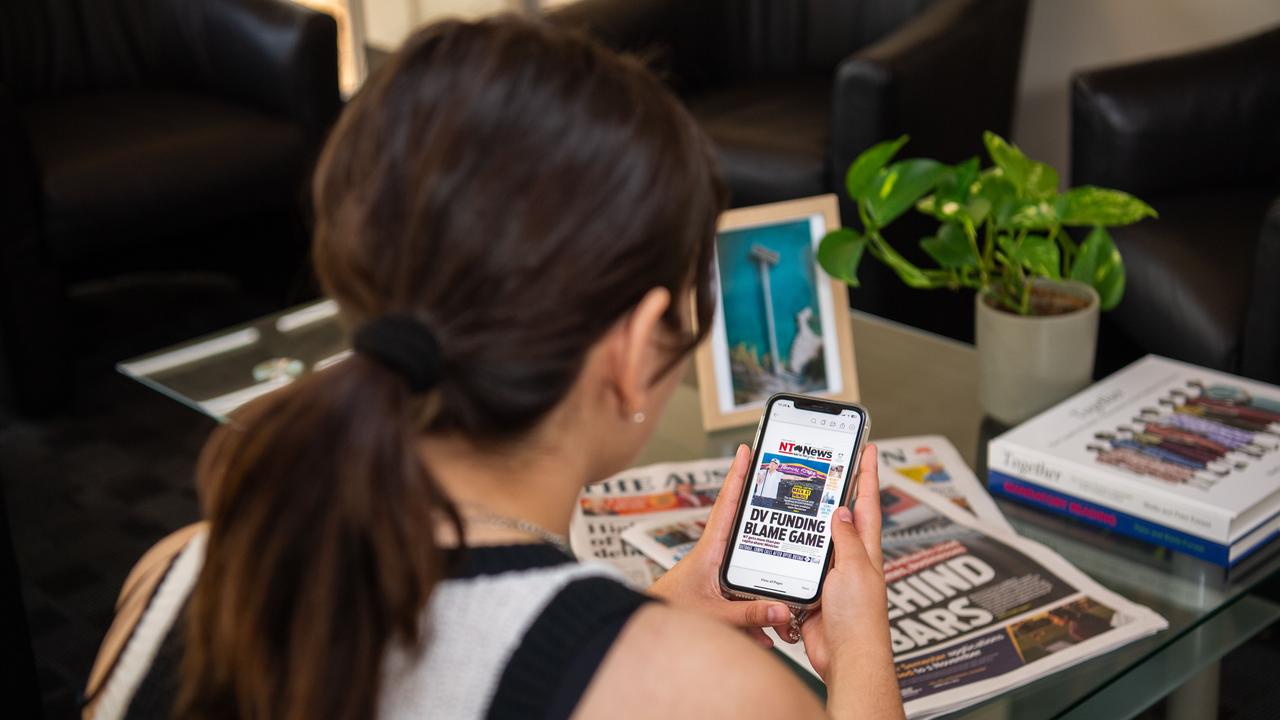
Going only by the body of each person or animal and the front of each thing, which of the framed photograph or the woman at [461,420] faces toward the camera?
the framed photograph

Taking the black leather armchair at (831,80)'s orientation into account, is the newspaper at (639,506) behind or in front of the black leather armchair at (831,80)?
in front

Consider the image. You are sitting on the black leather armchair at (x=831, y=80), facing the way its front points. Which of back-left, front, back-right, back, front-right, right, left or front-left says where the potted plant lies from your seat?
front-left

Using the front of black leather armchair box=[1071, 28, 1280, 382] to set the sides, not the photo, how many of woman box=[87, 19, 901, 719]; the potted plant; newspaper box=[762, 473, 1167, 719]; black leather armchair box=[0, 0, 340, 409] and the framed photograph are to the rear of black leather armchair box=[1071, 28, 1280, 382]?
0

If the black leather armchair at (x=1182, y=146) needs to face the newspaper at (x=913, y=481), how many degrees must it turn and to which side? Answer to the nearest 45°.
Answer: approximately 45° to its left

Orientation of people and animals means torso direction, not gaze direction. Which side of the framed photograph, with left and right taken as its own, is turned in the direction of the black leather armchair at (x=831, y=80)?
back

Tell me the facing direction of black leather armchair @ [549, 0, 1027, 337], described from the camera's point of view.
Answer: facing the viewer and to the left of the viewer

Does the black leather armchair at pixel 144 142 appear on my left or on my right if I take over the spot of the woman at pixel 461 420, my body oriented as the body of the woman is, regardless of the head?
on my left

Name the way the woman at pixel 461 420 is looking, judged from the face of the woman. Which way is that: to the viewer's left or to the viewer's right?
to the viewer's right

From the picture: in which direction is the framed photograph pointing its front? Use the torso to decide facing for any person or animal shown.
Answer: toward the camera

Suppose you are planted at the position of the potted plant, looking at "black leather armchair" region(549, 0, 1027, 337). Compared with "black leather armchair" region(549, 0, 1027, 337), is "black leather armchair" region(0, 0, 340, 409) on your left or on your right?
left

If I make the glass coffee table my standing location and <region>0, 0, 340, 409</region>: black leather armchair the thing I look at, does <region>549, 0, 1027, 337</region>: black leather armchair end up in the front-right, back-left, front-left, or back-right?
front-right

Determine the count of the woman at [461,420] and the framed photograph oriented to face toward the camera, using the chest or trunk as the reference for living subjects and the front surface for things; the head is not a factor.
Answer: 1

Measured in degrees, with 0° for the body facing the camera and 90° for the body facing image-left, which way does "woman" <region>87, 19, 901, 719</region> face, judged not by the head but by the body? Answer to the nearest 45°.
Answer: approximately 225°

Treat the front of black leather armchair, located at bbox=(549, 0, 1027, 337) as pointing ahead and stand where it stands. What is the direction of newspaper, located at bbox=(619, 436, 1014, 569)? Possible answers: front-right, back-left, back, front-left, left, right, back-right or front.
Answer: front-left
